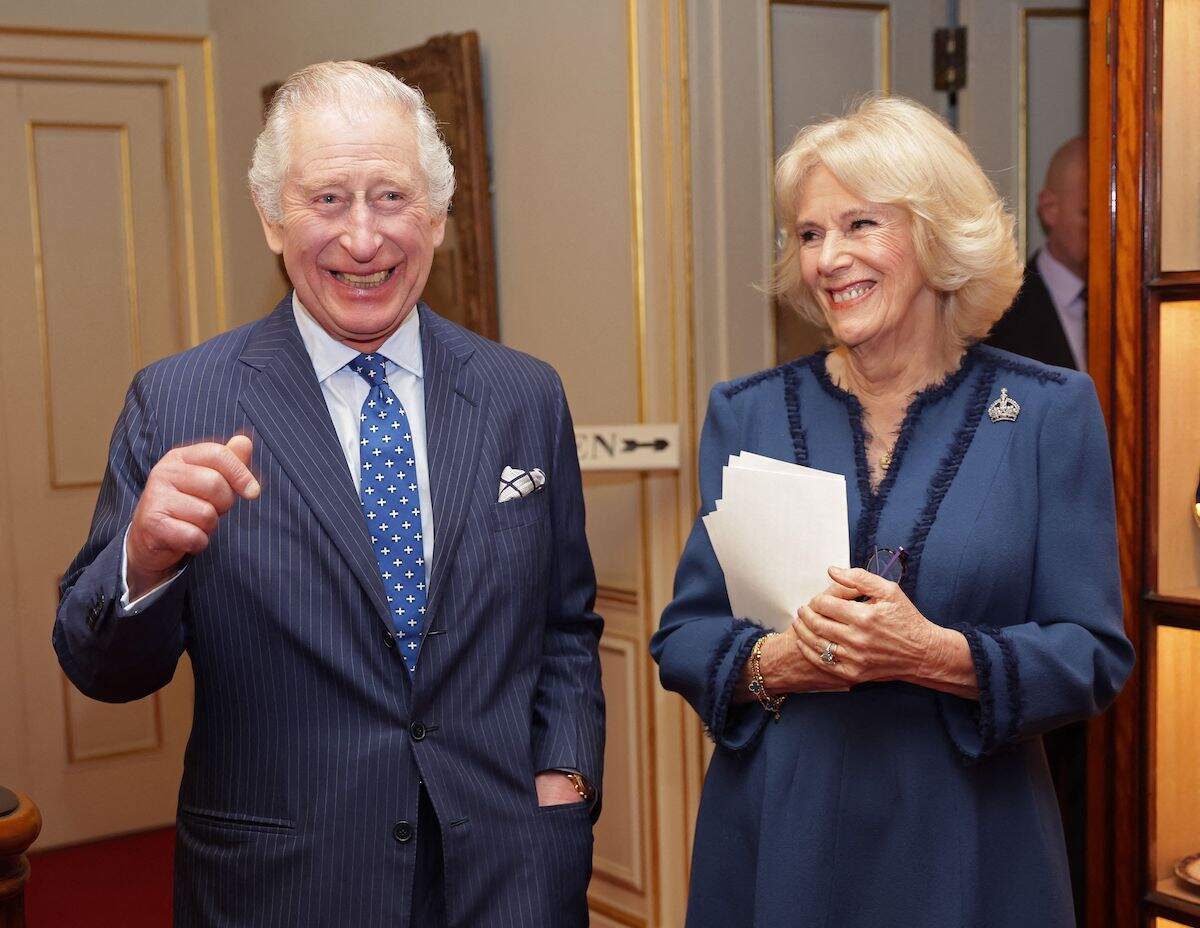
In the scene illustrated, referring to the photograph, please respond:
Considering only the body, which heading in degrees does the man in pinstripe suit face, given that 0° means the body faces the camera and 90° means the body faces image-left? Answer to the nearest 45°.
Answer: approximately 0°

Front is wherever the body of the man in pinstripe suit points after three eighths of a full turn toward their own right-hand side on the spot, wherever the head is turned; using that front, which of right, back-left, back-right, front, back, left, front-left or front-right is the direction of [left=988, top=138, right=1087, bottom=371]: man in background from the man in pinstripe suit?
right

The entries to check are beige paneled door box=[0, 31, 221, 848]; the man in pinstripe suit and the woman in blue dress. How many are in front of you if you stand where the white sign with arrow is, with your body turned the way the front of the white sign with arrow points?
2

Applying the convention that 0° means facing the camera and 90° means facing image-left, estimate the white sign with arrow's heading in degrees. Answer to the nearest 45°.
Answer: approximately 0°

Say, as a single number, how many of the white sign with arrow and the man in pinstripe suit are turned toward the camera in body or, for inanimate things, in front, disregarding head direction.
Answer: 2

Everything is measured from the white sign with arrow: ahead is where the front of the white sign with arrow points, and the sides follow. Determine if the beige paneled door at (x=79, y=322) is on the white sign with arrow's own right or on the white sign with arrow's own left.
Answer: on the white sign with arrow's own right

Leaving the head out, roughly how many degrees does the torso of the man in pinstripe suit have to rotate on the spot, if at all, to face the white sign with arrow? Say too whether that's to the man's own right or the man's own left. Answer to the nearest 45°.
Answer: approximately 135° to the man's own left

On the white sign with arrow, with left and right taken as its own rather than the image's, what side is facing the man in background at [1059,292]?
left

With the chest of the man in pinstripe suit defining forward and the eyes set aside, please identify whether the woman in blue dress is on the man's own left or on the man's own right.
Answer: on the man's own left
